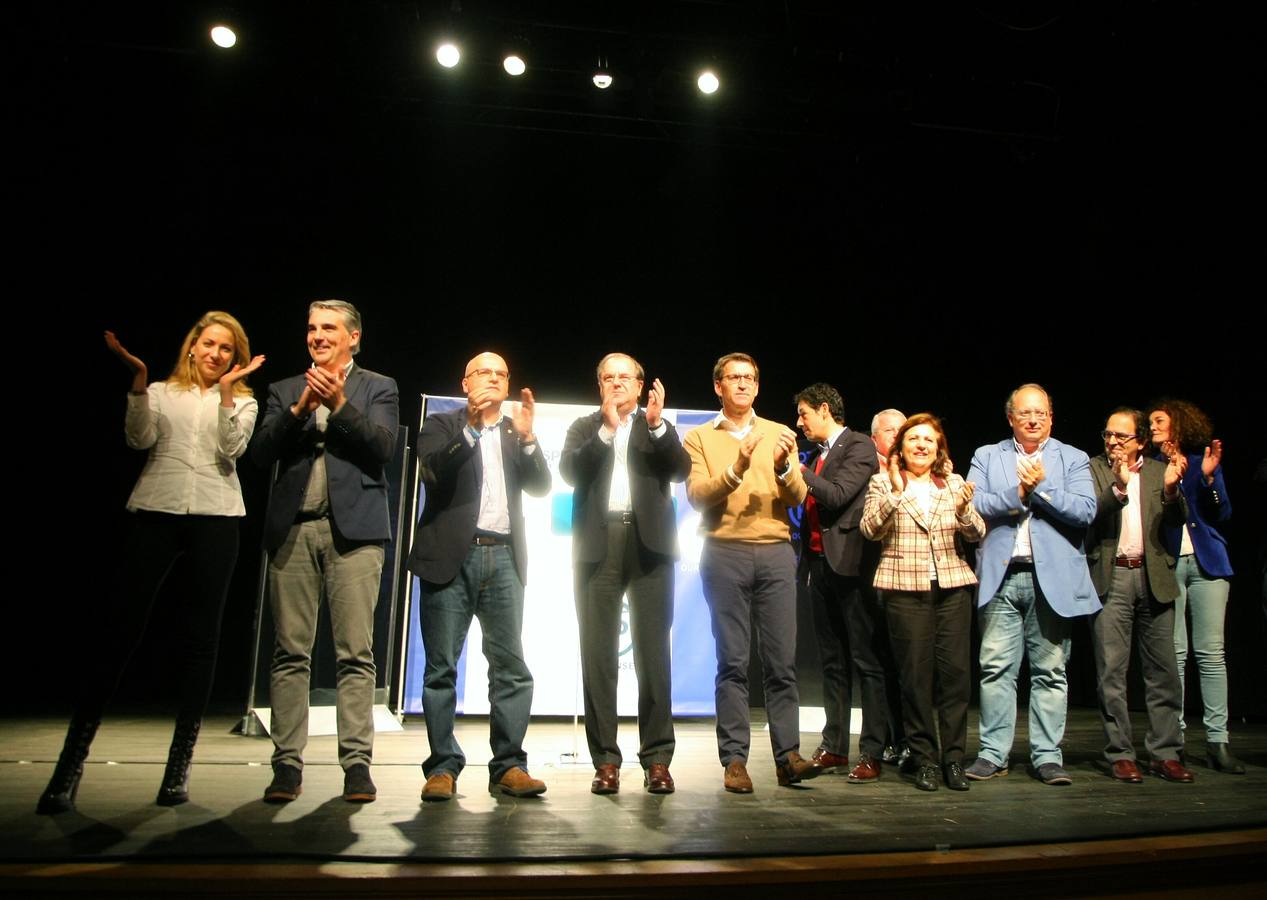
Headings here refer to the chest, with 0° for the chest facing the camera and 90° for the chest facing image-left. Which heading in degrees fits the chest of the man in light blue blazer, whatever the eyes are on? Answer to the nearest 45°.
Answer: approximately 0°
